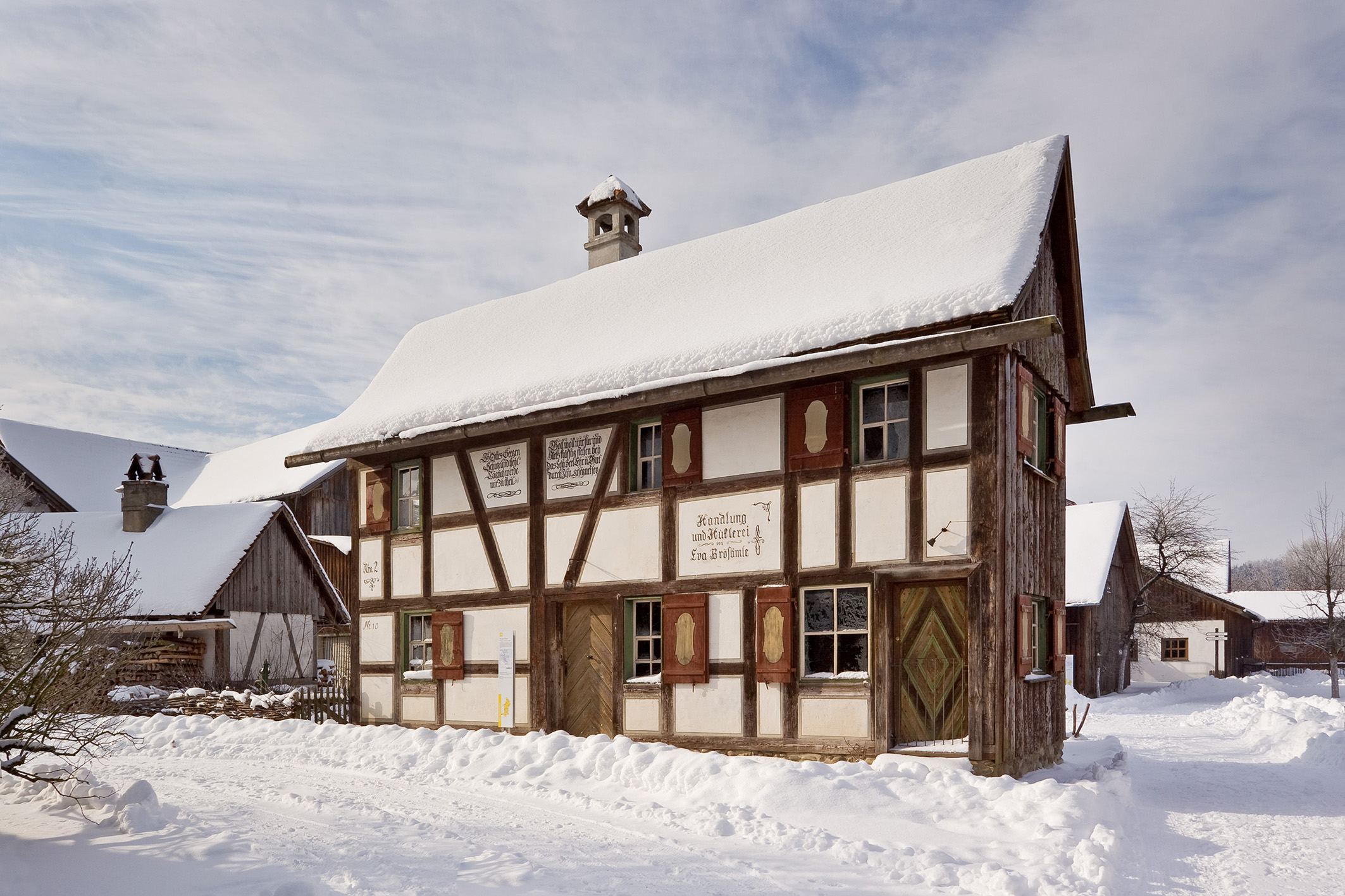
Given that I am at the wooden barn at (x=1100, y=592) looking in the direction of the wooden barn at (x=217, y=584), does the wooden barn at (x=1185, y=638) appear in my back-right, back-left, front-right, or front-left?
back-right

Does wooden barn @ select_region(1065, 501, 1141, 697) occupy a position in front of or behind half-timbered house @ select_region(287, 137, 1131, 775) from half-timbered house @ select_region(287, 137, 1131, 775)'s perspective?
behind

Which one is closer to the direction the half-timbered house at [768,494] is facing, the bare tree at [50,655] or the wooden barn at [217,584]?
the bare tree

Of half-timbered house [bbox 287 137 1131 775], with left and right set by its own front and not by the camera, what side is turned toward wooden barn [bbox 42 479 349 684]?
right

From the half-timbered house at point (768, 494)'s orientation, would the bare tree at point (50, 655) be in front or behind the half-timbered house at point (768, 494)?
in front

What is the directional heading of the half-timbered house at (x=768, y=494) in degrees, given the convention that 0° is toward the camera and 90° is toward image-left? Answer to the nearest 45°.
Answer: approximately 45°

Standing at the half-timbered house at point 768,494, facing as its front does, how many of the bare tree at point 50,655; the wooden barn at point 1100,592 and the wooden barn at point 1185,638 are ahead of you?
1
